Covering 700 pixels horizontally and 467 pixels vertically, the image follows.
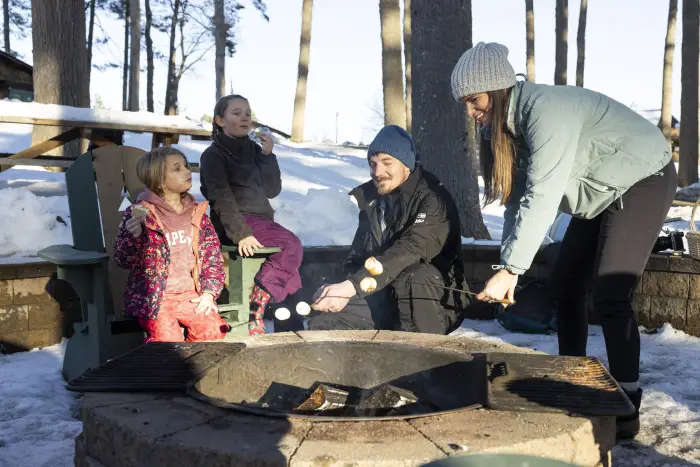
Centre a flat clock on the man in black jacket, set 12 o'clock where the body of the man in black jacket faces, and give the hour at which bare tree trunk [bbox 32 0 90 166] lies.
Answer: The bare tree trunk is roughly at 3 o'clock from the man in black jacket.

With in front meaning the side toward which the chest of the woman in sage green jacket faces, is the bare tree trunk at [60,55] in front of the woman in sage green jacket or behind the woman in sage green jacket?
in front

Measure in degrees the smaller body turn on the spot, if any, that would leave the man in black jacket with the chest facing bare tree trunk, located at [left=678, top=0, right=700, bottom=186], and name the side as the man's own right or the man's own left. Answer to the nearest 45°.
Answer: approximately 180°

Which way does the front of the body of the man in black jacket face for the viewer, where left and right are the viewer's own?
facing the viewer and to the left of the viewer

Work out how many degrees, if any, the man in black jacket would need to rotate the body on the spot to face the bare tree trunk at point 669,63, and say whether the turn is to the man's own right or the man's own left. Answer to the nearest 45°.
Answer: approximately 180°

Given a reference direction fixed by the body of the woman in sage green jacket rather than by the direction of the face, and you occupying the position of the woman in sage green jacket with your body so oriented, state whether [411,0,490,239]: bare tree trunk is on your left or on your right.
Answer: on your right

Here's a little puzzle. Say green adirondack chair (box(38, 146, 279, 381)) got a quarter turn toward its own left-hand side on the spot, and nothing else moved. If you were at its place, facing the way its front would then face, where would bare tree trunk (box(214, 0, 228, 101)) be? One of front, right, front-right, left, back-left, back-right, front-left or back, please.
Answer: front-left

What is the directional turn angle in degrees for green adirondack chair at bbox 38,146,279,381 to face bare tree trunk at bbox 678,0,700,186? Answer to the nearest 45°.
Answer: approximately 90° to its left

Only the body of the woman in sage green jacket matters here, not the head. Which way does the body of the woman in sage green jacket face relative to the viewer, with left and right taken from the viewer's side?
facing to the left of the viewer

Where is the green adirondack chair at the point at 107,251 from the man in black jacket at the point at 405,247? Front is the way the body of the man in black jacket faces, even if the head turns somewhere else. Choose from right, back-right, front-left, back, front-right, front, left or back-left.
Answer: front-right

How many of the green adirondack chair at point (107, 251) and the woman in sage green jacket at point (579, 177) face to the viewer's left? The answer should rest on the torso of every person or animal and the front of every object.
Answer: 1
